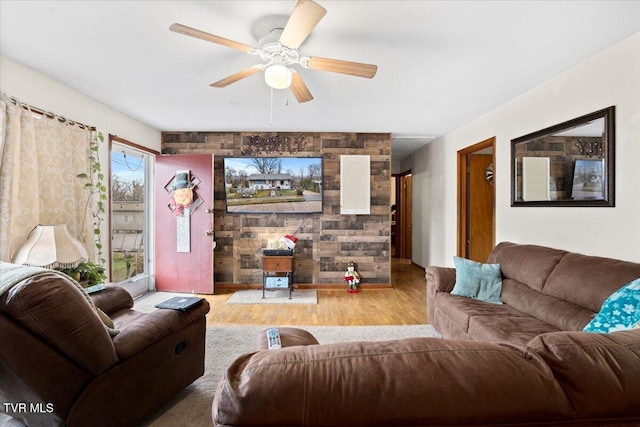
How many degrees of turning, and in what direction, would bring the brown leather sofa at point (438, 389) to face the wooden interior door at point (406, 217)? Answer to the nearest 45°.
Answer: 0° — it already faces it

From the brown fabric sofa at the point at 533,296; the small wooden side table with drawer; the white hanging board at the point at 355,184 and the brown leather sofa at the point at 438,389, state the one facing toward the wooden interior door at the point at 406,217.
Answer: the brown leather sofa at the point at 438,389

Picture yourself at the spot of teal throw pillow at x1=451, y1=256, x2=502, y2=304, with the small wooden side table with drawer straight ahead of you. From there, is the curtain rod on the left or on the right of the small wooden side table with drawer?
left

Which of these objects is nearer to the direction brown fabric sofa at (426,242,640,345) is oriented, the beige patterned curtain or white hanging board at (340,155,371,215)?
the beige patterned curtain

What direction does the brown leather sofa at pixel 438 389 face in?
away from the camera

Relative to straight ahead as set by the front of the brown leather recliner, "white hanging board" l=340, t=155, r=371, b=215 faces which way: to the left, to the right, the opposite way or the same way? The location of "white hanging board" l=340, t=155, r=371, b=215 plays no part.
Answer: the opposite way

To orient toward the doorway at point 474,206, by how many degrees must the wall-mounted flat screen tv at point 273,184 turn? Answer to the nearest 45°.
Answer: approximately 90° to its left

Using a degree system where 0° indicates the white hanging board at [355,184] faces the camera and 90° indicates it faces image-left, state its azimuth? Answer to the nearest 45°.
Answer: approximately 0°
